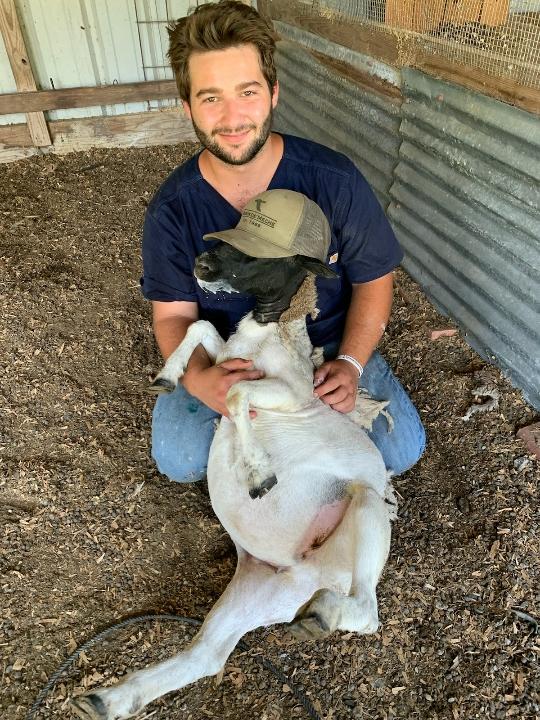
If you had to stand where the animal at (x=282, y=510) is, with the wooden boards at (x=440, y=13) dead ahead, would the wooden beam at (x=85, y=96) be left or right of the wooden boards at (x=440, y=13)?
left

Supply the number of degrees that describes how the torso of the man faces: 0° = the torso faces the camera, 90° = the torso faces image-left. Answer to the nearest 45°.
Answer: approximately 0°

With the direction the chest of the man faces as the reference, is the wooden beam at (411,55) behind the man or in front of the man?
behind

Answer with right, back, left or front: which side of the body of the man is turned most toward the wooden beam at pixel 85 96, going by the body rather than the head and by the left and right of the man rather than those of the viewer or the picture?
back

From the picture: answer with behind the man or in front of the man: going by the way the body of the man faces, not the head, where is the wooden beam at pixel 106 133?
behind

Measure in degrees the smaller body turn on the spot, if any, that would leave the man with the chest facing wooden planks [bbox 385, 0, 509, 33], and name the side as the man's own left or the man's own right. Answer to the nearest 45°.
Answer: approximately 135° to the man's own left
